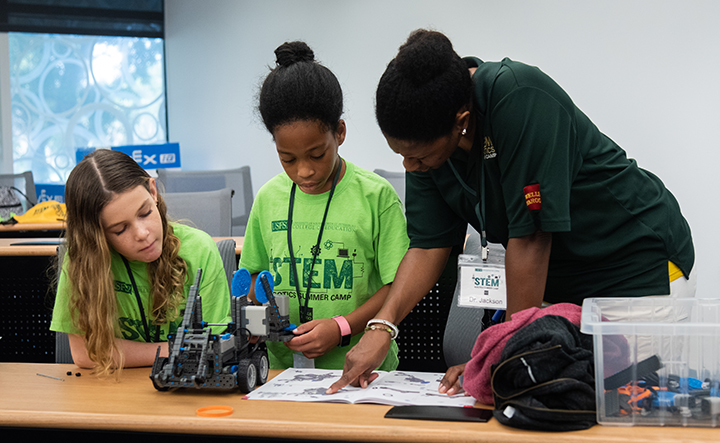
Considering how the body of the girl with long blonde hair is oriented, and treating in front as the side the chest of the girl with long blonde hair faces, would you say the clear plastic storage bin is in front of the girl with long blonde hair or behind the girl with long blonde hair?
in front

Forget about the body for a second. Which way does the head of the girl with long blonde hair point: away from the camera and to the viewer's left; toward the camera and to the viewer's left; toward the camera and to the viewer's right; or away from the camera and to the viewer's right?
toward the camera and to the viewer's right

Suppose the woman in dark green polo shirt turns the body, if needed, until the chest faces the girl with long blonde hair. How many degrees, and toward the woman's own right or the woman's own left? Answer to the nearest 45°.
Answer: approximately 45° to the woman's own right
